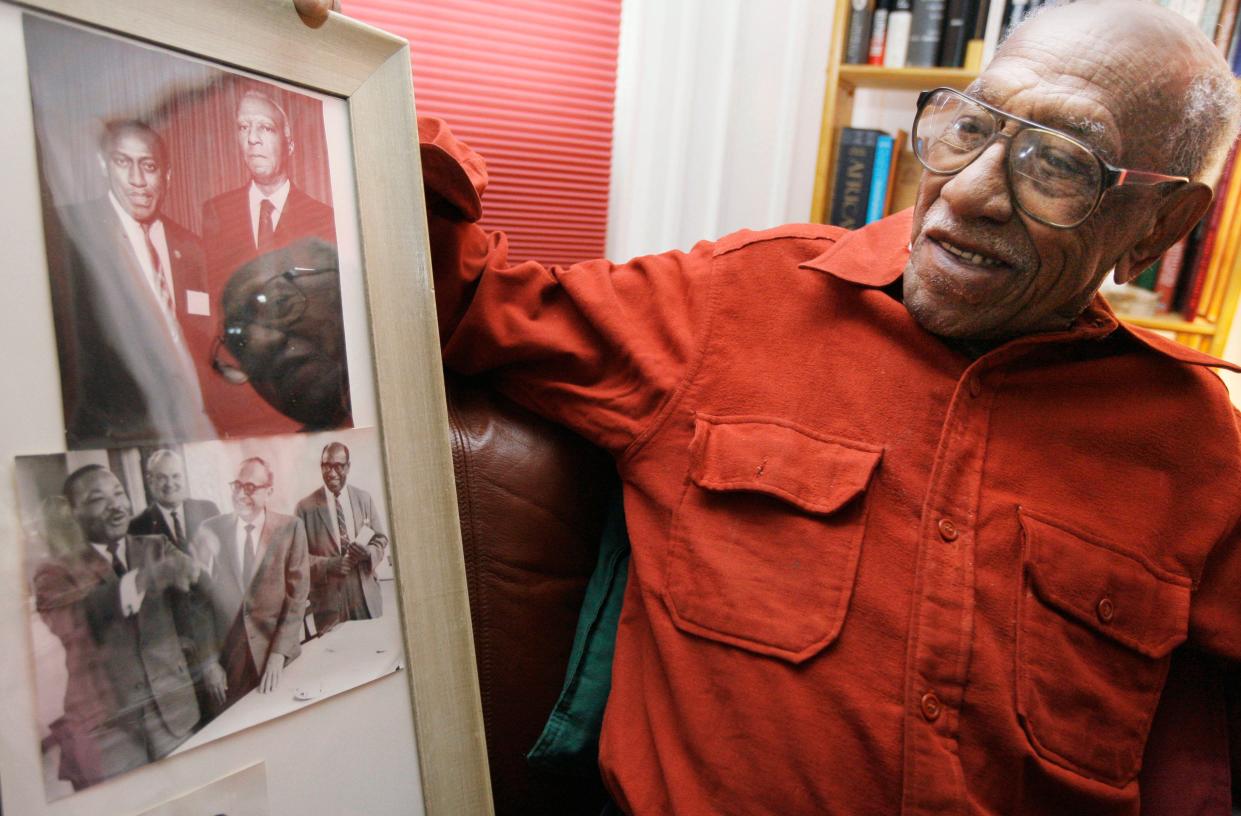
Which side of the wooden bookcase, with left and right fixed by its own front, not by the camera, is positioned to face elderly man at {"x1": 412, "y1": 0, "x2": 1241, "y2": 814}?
front

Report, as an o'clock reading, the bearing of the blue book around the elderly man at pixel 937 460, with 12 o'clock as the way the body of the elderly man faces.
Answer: The blue book is roughly at 6 o'clock from the elderly man.

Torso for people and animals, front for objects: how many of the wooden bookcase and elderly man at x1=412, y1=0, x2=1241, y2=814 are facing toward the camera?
2

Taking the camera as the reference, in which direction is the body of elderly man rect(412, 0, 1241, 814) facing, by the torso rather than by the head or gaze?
toward the camera

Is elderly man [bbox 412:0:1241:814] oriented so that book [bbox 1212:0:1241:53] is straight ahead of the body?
no

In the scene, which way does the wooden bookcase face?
toward the camera

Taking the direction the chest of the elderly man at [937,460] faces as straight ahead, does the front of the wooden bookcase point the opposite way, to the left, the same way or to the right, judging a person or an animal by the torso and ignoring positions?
the same way

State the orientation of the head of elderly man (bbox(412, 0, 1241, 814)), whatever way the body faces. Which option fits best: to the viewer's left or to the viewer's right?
to the viewer's left
